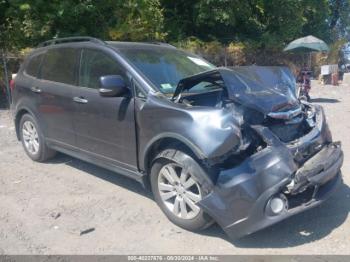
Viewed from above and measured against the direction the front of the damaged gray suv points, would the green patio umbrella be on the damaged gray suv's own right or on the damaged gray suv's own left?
on the damaged gray suv's own left

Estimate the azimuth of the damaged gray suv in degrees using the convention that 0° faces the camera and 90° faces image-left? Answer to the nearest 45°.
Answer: approximately 315°

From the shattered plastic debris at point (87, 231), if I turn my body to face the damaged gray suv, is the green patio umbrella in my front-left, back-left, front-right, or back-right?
front-left

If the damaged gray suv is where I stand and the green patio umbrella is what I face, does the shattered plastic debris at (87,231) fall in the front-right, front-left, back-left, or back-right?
back-right
